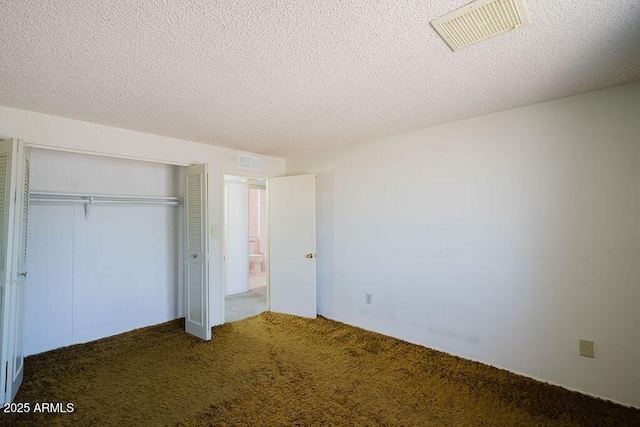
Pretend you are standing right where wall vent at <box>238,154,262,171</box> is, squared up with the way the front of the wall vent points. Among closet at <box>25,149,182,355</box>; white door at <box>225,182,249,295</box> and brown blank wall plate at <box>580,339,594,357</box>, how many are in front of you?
1

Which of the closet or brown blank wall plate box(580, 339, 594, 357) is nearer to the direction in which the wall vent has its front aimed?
the brown blank wall plate

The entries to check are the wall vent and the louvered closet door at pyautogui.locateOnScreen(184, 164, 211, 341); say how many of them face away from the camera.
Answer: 0

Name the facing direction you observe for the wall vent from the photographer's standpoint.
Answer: facing the viewer and to the right of the viewer

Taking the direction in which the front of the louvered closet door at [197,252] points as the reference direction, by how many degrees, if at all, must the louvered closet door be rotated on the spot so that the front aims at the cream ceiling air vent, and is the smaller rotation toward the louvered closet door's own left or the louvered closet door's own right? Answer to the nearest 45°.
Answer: approximately 90° to the louvered closet door's own left

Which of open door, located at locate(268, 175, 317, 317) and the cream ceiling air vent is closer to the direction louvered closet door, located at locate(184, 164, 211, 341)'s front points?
the cream ceiling air vent

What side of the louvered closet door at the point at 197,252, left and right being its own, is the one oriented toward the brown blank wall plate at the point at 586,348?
left

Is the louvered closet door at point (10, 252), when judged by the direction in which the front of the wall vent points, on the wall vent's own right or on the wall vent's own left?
on the wall vent's own right
